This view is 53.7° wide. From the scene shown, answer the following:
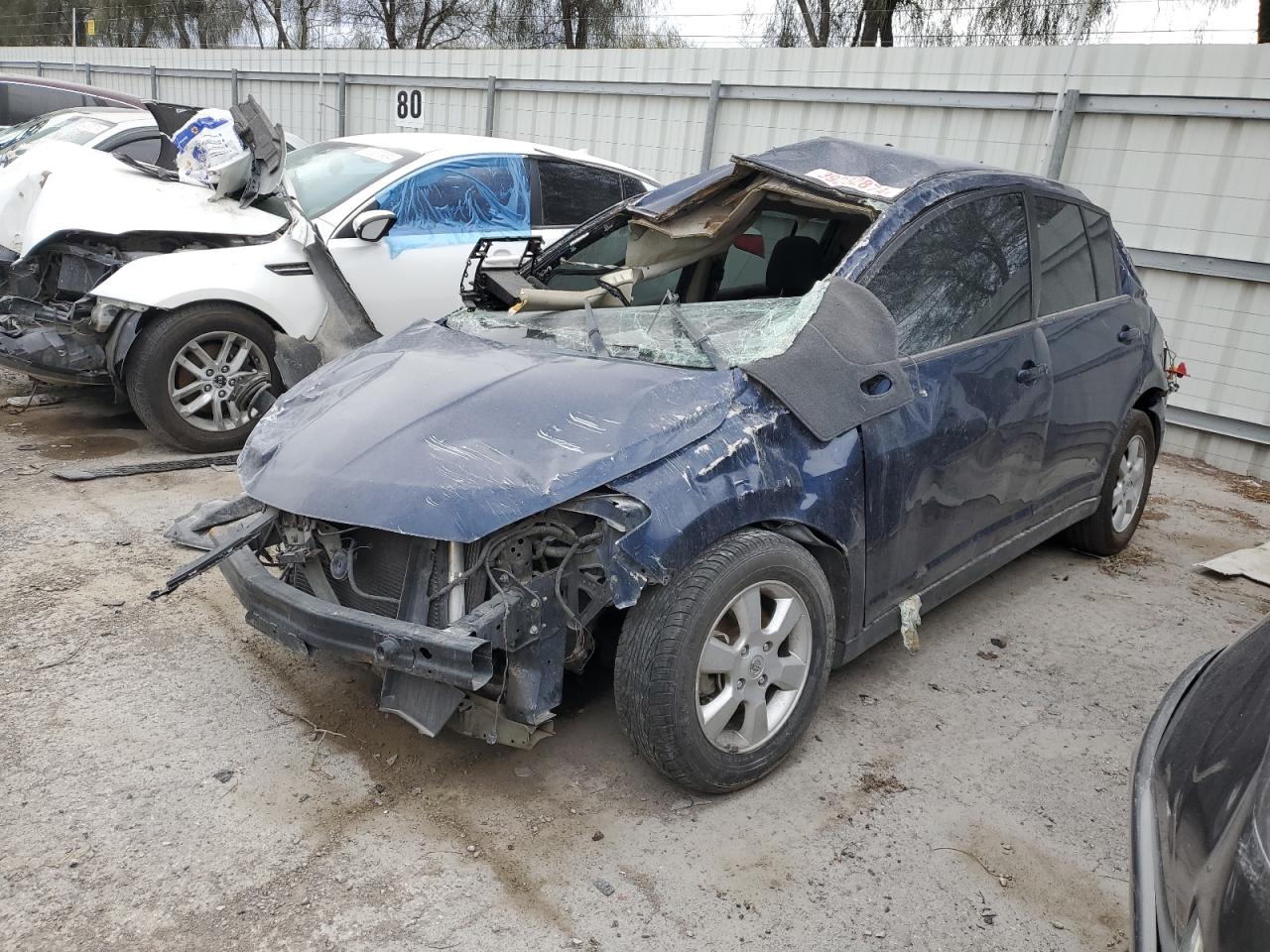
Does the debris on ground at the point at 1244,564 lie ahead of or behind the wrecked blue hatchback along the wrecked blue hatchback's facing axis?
behind

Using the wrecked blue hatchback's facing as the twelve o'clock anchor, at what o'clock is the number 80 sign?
The number 80 sign is roughly at 4 o'clock from the wrecked blue hatchback.

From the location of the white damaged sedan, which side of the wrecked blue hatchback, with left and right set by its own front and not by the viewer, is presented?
right

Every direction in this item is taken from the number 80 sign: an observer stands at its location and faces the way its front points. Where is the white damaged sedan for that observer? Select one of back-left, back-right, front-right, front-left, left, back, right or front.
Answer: front

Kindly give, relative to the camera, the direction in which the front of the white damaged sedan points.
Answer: facing the viewer and to the left of the viewer

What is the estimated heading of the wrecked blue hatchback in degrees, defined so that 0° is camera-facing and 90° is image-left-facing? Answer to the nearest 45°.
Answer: approximately 45°

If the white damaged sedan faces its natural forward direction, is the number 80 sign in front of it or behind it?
behind

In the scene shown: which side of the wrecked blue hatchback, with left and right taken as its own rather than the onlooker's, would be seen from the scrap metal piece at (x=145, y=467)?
right

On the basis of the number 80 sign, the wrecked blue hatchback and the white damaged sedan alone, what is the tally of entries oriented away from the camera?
0

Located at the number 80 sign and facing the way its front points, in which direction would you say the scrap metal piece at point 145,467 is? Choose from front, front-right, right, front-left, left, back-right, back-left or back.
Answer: front

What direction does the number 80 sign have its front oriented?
toward the camera
